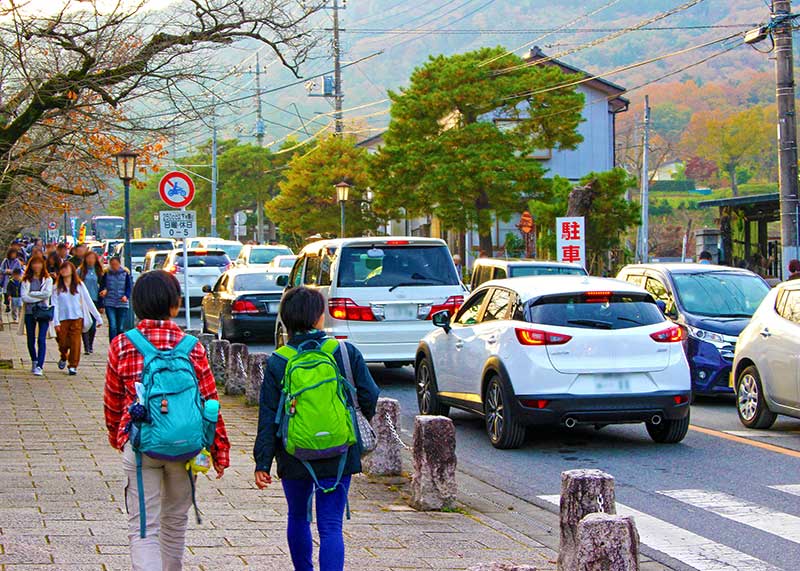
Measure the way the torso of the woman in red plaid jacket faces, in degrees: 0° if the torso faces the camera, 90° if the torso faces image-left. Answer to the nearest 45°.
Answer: approximately 180°

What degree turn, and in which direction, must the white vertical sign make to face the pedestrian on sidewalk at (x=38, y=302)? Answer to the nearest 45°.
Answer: approximately 45° to its right

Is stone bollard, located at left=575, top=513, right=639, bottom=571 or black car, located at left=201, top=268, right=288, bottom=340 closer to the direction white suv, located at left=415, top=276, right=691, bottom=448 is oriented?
the black car

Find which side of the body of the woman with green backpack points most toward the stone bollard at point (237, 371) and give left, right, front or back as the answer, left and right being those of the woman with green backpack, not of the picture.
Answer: front

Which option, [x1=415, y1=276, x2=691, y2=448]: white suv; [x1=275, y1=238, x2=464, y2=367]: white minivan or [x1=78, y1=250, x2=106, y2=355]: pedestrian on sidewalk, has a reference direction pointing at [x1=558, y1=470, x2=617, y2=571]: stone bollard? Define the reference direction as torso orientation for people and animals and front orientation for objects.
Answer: the pedestrian on sidewalk

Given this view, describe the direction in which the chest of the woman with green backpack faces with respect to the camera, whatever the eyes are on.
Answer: away from the camera

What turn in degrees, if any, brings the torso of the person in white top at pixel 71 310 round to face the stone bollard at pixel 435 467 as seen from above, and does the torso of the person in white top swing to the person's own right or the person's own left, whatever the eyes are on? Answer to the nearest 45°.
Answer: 0° — they already face it

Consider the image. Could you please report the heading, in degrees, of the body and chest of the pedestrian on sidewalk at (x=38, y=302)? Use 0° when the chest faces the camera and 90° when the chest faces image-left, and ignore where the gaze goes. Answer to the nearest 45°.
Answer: approximately 0°

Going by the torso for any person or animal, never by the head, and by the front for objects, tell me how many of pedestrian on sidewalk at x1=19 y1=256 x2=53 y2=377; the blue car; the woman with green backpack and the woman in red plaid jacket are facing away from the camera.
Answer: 2

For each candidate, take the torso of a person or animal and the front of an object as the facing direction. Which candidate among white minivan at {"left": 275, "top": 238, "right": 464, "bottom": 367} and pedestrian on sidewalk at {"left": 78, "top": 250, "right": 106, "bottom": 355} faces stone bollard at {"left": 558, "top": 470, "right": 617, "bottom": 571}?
the pedestrian on sidewalk

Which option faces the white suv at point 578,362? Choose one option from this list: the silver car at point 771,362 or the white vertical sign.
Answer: the white vertical sign

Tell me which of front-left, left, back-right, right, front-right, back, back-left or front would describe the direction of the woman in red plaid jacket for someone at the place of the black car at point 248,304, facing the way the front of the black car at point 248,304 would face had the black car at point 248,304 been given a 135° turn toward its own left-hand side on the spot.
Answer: front

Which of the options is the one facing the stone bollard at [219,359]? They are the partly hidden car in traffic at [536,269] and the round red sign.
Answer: the round red sign
